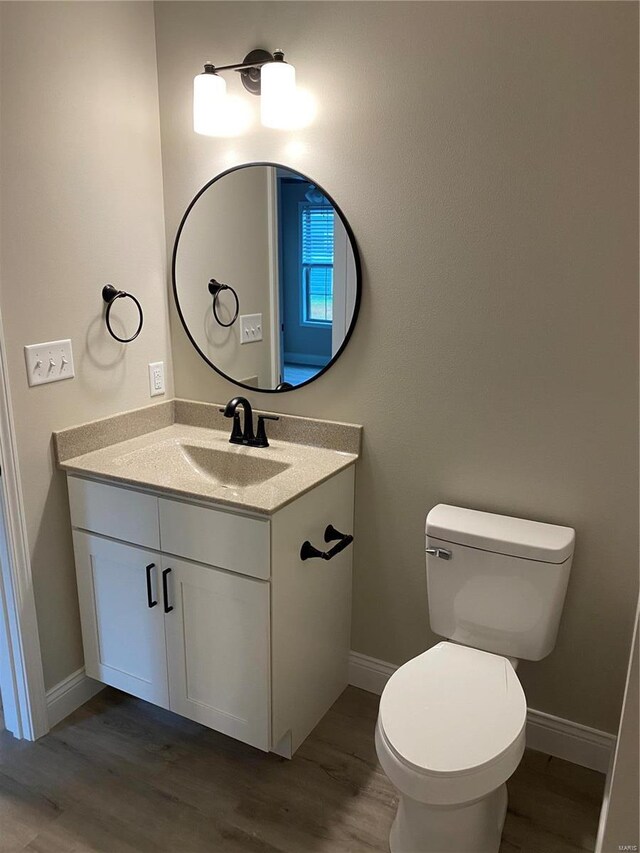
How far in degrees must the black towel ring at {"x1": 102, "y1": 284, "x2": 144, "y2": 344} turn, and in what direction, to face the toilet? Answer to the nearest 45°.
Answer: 0° — it already faces it

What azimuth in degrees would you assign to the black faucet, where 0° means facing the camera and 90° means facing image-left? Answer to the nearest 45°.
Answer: approximately 45°

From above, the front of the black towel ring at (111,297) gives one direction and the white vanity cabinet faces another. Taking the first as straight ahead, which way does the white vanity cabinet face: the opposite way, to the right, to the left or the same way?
to the right

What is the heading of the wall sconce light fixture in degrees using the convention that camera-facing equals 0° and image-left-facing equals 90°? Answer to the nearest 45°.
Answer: approximately 45°

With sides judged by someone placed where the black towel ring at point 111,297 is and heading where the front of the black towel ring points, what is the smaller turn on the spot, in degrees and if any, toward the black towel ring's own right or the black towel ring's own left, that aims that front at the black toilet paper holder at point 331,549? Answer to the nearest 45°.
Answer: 0° — it already faces it

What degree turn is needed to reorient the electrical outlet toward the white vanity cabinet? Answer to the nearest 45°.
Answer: approximately 45° to its right
